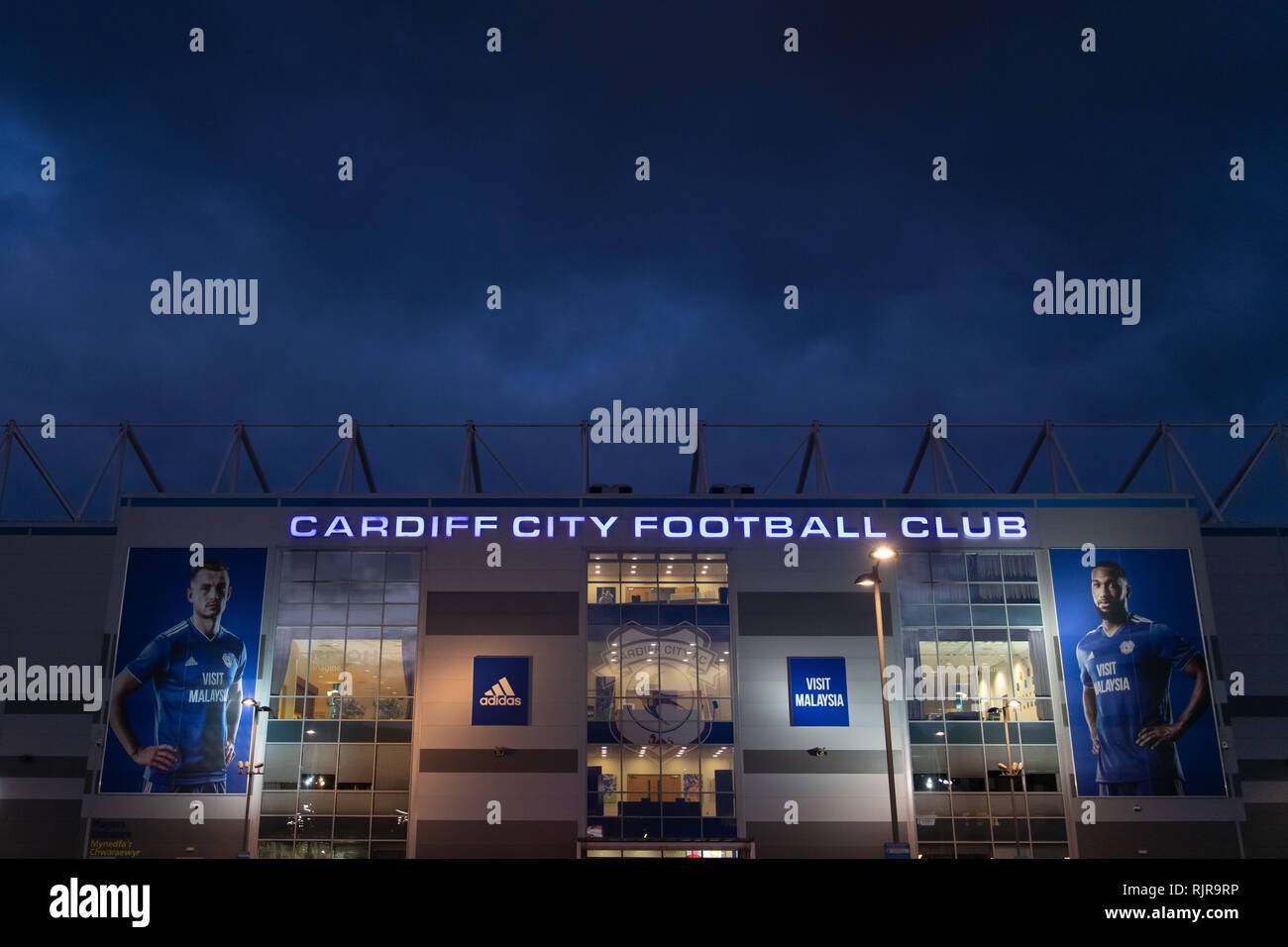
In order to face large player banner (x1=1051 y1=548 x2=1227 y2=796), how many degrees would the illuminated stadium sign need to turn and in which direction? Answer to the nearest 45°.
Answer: approximately 90° to its left

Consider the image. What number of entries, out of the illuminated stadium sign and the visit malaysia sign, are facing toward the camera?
2

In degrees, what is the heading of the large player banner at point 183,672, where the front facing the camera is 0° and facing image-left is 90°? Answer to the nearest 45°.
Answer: approximately 0°

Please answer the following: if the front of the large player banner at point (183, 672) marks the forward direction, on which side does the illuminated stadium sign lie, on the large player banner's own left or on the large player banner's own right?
on the large player banner's own left

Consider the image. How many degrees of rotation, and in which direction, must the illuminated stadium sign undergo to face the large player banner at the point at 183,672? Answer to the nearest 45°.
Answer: approximately 90° to its right

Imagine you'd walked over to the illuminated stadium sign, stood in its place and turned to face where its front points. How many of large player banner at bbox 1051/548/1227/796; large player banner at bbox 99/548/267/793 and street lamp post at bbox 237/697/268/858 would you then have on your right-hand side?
2

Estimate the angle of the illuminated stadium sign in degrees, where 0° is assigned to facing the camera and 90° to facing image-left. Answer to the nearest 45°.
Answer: approximately 0°

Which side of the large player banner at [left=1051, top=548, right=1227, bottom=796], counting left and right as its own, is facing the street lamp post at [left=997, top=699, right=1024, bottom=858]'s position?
right
